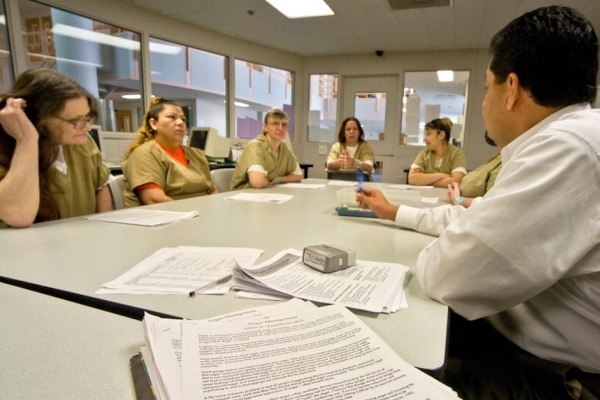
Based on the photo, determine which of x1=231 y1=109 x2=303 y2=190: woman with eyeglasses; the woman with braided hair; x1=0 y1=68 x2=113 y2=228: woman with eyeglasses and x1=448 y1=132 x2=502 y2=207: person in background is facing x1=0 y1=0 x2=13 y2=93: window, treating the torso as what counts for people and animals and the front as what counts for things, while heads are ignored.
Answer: the person in background

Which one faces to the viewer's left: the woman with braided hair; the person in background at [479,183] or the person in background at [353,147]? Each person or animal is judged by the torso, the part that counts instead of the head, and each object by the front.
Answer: the person in background at [479,183]

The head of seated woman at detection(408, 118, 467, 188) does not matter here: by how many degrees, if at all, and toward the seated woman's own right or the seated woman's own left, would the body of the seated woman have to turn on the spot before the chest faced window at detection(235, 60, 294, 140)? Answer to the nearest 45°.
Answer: approximately 90° to the seated woman's own right

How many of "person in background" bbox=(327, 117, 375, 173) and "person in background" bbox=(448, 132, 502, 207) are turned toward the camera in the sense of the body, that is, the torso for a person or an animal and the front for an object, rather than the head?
1

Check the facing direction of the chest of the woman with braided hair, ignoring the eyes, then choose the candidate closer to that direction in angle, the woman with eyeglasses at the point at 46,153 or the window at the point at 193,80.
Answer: the woman with eyeglasses

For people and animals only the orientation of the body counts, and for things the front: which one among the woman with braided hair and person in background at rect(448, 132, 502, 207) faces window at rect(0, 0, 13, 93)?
the person in background

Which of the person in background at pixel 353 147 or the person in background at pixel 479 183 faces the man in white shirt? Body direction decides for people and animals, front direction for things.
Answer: the person in background at pixel 353 147

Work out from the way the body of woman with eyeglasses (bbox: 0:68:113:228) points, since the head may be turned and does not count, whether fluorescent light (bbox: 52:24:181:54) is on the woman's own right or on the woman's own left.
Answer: on the woman's own left

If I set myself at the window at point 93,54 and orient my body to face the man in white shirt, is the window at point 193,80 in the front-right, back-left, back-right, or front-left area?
back-left

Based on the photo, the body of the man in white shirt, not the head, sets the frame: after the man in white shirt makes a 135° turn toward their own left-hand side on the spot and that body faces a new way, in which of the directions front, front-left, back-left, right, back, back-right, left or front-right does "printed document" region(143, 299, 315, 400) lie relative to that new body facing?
front-right

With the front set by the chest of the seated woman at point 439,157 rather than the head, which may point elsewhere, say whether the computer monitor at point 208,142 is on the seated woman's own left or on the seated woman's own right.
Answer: on the seated woman's own right

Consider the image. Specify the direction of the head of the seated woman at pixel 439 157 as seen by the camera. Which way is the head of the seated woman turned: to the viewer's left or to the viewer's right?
to the viewer's left

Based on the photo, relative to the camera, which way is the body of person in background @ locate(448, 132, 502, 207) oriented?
to the viewer's left

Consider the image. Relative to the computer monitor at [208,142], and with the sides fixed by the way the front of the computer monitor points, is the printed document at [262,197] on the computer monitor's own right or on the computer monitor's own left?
on the computer monitor's own left
